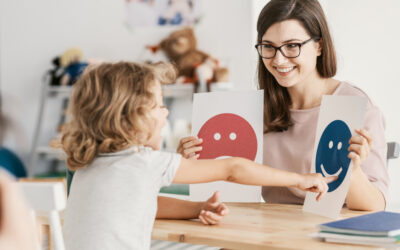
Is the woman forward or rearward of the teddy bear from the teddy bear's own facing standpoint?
forward

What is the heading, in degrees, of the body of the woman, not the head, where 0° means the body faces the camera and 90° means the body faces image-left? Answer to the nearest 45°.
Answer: approximately 45°

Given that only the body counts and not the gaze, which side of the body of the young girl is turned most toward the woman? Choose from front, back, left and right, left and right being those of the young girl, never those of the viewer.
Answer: front

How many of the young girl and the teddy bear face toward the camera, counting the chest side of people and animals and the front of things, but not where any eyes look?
1

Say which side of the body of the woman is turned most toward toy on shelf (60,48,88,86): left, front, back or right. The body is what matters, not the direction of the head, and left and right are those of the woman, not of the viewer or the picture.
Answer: right

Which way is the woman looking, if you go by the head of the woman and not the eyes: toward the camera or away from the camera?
toward the camera

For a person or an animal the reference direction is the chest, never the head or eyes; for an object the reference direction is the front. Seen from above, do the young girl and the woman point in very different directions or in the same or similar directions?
very different directions

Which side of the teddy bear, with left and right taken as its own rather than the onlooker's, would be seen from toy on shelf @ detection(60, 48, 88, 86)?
right

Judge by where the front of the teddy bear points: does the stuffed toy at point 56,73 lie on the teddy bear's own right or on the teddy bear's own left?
on the teddy bear's own right

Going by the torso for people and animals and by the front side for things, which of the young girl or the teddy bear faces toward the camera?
the teddy bear

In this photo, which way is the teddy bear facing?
toward the camera
